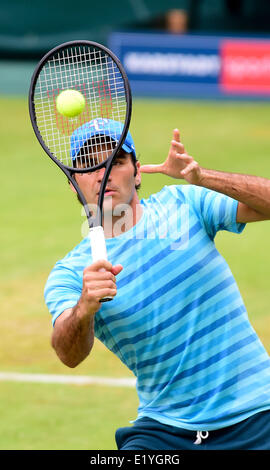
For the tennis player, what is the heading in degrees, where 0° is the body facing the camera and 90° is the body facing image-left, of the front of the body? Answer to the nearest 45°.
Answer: approximately 0°

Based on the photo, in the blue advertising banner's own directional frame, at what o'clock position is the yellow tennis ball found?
The yellow tennis ball is roughly at 12 o'clock from the blue advertising banner.

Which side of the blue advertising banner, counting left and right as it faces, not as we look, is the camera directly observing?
front

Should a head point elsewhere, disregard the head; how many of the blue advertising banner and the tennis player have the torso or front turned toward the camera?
2

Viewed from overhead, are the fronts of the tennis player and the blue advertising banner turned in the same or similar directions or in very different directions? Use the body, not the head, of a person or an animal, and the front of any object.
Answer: same or similar directions

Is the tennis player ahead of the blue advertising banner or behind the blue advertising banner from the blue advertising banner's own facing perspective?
ahead

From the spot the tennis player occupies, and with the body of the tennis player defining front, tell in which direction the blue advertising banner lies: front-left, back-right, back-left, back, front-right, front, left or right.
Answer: back
